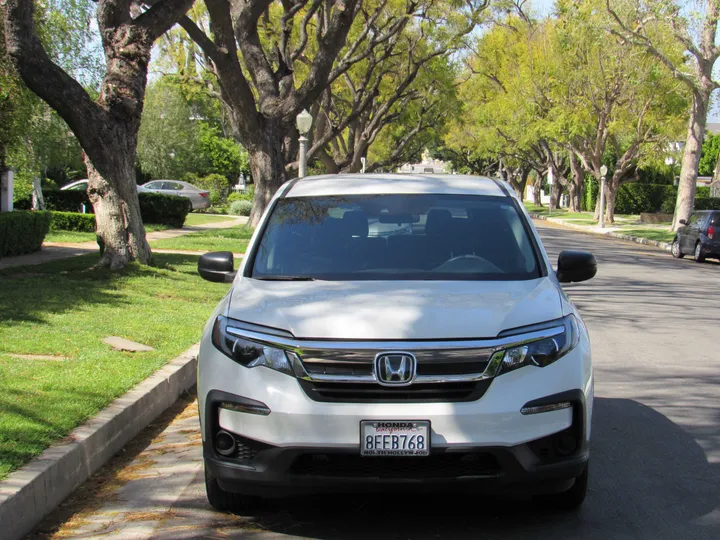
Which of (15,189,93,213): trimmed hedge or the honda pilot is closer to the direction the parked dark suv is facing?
the trimmed hedge

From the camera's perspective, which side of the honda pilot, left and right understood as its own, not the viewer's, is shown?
front

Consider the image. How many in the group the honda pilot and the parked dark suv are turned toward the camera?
1

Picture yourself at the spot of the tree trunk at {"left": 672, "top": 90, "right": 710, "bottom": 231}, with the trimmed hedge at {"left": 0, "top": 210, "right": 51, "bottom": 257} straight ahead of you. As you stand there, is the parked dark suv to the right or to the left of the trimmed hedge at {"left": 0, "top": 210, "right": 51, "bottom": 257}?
left

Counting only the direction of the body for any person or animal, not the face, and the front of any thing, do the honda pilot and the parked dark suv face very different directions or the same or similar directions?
very different directions

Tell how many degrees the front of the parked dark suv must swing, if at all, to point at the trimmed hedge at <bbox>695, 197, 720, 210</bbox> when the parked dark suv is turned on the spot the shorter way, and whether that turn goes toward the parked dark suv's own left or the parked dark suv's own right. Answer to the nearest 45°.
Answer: approximately 45° to the parked dark suv's own right

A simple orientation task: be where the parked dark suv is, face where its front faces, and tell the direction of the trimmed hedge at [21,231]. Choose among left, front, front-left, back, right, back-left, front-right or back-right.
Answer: left

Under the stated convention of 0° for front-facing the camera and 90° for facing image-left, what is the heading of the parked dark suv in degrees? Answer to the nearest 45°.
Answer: approximately 135°

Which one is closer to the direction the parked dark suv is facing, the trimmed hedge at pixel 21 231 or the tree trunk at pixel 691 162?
the tree trunk
